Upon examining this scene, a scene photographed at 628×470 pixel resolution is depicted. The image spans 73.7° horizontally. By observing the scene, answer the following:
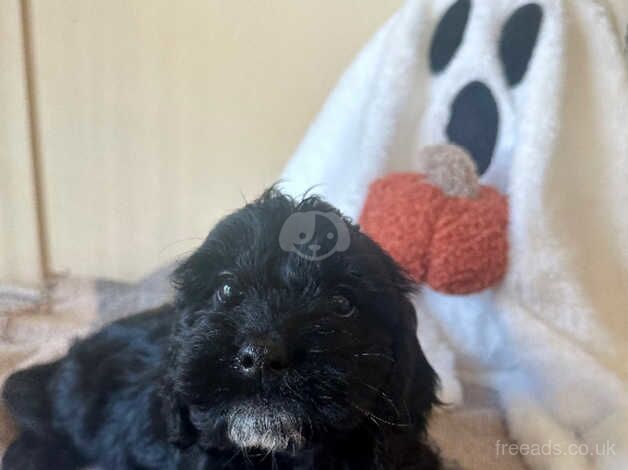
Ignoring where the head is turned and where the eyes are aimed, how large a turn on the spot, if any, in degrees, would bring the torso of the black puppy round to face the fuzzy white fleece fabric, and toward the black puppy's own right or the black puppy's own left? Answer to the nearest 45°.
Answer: approximately 90° to the black puppy's own left

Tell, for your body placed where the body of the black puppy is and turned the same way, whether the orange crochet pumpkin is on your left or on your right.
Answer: on your left

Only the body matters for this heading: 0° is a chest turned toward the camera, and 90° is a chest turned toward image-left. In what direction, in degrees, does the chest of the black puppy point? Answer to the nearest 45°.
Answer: approximately 315°

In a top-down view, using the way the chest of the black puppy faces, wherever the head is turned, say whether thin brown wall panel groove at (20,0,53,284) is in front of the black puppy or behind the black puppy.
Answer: behind
